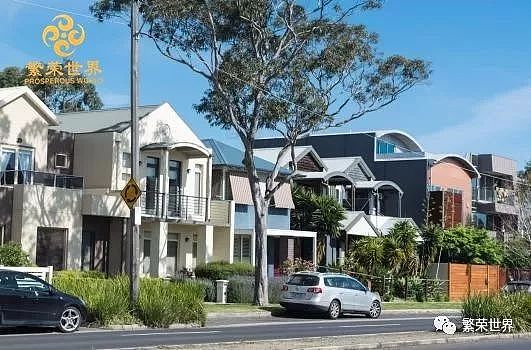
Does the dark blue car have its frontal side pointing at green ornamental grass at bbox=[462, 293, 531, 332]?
yes

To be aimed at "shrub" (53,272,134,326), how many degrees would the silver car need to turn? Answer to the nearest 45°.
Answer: approximately 180°

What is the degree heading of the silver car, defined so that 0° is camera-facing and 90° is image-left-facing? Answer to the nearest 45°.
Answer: approximately 225°

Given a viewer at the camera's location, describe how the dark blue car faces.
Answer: facing to the right of the viewer

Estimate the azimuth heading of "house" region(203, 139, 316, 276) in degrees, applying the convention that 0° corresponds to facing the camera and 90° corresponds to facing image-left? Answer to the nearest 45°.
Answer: approximately 315°

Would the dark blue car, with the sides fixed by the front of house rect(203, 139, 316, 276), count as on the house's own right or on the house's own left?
on the house's own right

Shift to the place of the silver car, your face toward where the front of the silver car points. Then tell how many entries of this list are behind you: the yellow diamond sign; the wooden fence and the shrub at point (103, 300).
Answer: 2

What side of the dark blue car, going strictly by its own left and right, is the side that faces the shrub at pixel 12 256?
left

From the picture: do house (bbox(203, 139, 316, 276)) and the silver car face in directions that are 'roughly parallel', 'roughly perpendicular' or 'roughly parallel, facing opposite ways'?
roughly perpendicular

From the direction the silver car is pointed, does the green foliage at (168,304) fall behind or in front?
behind
